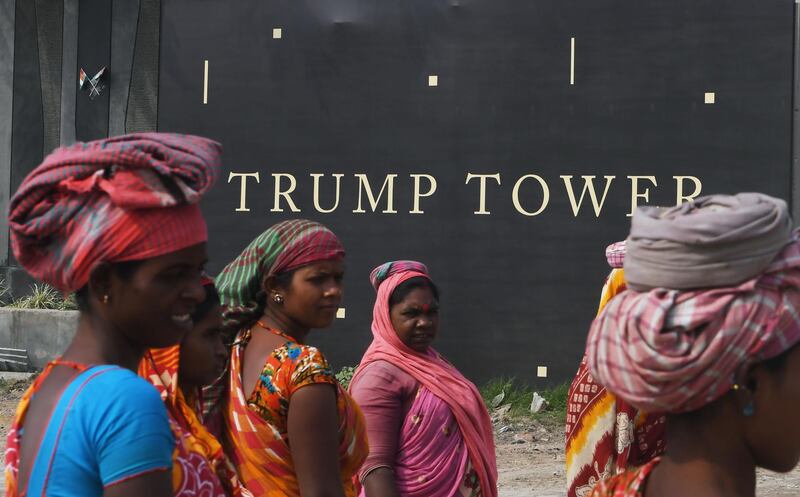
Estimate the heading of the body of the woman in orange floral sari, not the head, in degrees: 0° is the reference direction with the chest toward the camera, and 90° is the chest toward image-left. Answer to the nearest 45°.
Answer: approximately 270°

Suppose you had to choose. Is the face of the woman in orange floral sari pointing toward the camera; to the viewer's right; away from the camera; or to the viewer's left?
to the viewer's right

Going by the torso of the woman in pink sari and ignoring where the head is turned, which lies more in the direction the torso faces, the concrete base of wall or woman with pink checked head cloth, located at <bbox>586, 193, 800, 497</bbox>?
the woman with pink checked head cloth

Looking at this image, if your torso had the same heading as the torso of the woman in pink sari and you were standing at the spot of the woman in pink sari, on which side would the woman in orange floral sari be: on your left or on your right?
on your right

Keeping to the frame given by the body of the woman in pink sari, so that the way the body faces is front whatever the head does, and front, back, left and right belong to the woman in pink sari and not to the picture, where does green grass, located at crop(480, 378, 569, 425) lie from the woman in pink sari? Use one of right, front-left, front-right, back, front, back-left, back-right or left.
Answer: back-left

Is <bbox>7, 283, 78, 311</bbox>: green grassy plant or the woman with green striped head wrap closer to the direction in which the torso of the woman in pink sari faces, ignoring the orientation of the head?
the woman with green striped head wrap

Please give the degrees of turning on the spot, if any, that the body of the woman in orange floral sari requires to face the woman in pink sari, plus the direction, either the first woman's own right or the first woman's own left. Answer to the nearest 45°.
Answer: approximately 45° to the first woman's own left

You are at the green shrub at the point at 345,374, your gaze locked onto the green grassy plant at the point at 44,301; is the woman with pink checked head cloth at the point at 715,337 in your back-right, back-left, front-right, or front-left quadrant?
back-left

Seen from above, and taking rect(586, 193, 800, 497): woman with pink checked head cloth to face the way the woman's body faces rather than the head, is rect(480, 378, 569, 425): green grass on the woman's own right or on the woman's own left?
on the woman's own left

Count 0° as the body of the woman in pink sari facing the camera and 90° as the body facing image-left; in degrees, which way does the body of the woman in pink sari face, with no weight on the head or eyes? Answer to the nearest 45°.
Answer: approximately 315°
